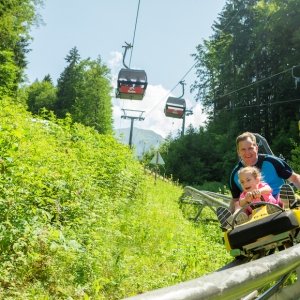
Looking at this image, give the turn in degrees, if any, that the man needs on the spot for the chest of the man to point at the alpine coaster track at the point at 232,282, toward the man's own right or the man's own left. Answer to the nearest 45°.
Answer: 0° — they already face it

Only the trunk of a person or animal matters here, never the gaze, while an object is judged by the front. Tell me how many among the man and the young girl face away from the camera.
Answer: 0

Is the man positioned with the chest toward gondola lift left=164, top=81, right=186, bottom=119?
no

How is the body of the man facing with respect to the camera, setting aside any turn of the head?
toward the camera

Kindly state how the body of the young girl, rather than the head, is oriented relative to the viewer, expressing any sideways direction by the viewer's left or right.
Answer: facing the viewer and to the left of the viewer

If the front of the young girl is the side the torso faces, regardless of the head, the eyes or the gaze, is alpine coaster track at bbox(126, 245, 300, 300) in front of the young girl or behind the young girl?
in front

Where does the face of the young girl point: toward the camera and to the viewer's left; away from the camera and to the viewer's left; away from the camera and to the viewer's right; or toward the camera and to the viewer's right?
toward the camera and to the viewer's left

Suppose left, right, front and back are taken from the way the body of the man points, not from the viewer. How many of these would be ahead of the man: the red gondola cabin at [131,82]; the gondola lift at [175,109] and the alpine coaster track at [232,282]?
1

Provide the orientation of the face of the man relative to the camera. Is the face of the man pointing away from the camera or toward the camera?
toward the camera
